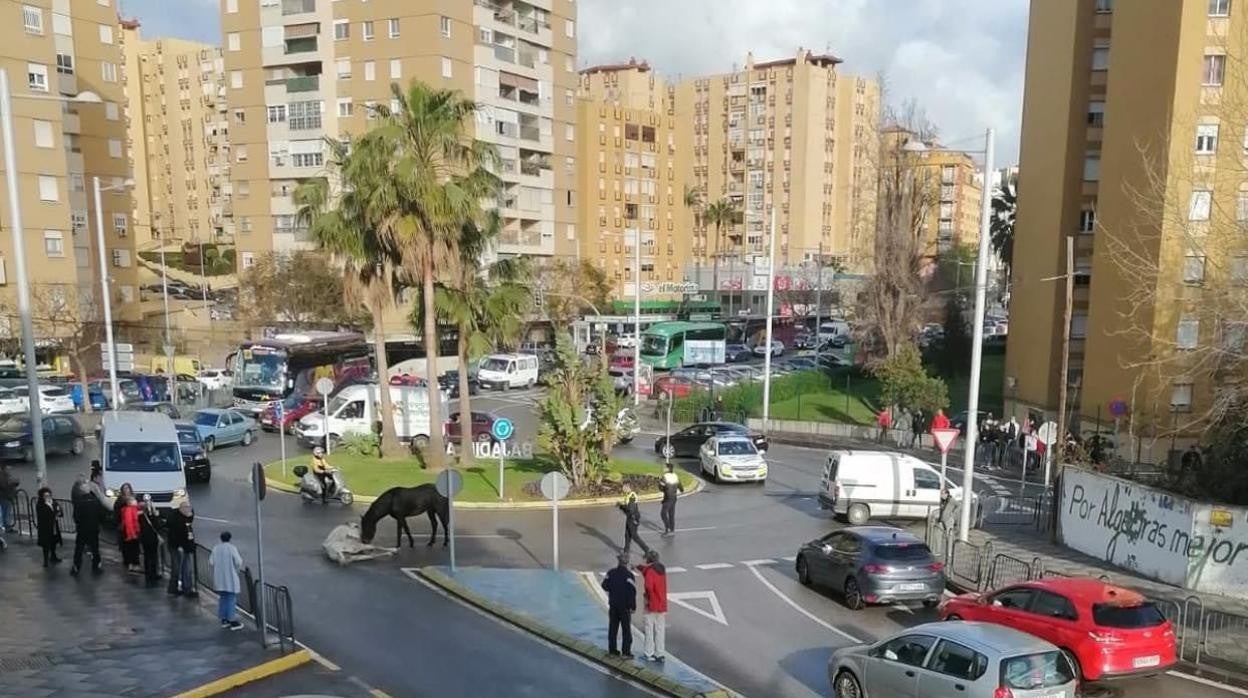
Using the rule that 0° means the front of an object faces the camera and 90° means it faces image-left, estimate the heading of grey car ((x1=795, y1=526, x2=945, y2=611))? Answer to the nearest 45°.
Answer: approximately 135°

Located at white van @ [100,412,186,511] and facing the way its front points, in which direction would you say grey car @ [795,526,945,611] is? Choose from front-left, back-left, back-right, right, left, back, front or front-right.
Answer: front-left

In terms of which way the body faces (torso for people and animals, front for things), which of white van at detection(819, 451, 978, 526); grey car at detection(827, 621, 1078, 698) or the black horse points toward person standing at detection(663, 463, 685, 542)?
the grey car

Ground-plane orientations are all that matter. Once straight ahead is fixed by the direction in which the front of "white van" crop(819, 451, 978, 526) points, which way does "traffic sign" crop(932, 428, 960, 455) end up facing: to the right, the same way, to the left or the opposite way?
to the right

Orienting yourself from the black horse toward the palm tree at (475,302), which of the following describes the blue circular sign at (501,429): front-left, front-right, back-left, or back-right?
front-right

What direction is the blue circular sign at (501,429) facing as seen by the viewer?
toward the camera

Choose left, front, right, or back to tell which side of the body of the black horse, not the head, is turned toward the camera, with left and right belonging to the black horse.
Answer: left

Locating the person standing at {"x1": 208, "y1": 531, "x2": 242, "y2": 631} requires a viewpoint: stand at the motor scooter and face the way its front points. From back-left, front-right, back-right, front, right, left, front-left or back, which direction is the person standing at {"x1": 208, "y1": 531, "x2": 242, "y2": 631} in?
front-right

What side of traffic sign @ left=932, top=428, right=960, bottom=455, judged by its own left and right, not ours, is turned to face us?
front

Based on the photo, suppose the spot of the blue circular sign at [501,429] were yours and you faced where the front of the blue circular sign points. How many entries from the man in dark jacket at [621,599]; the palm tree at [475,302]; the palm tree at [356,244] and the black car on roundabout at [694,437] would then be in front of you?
1

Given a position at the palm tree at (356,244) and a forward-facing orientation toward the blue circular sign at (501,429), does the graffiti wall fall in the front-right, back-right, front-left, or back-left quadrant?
front-left

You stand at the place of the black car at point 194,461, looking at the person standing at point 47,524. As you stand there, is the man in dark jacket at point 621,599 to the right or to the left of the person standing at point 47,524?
left

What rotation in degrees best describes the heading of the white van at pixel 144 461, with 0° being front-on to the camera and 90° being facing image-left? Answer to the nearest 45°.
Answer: approximately 0°

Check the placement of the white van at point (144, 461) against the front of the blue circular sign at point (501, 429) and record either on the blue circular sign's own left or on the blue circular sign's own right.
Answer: on the blue circular sign's own right

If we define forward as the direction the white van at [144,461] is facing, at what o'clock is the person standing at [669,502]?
The person standing is roughly at 10 o'clock from the white van.
